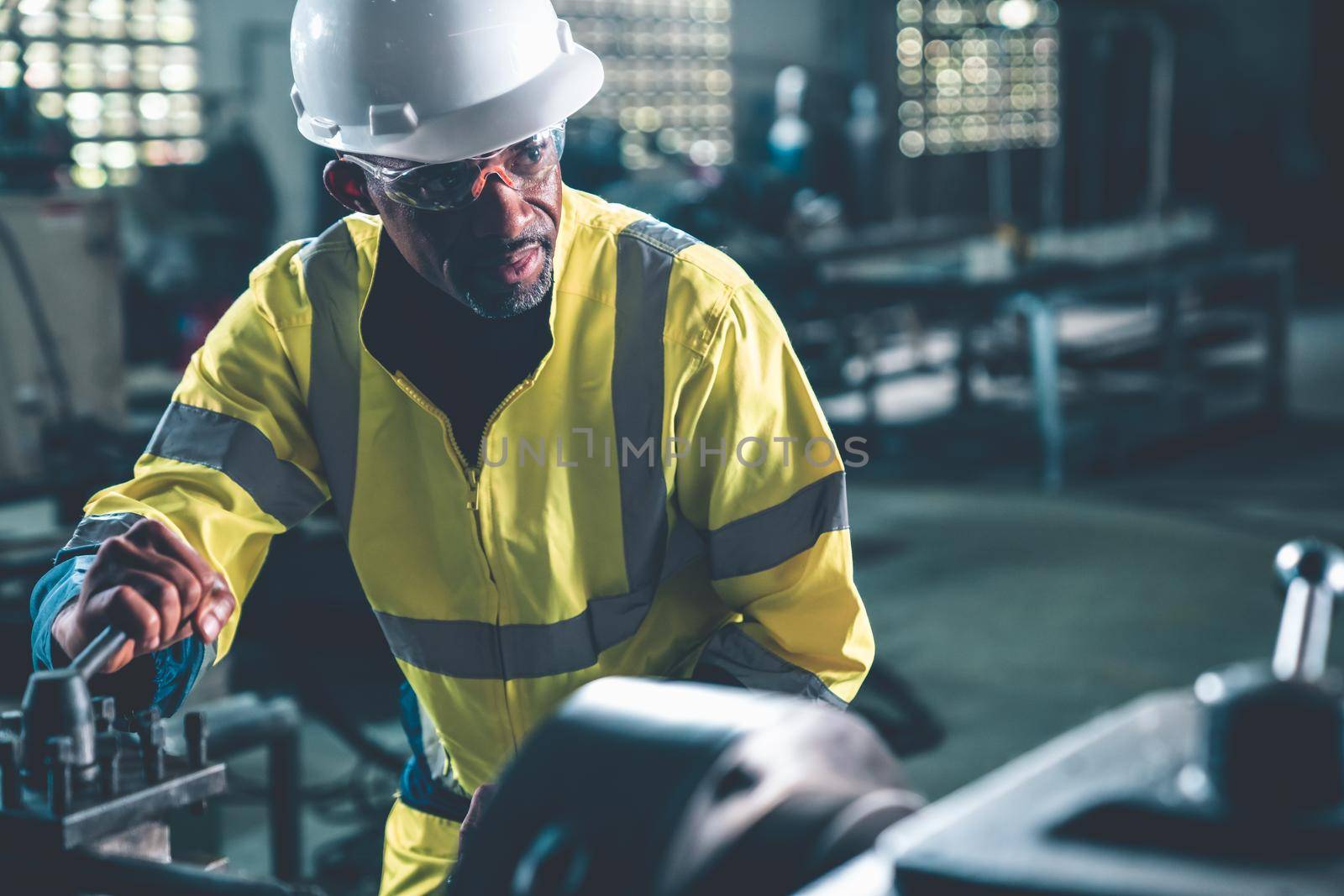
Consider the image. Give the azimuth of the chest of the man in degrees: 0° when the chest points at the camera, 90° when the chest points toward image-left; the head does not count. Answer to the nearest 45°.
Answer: approximately 0°

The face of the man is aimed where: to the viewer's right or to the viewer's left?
to the viewer's right
